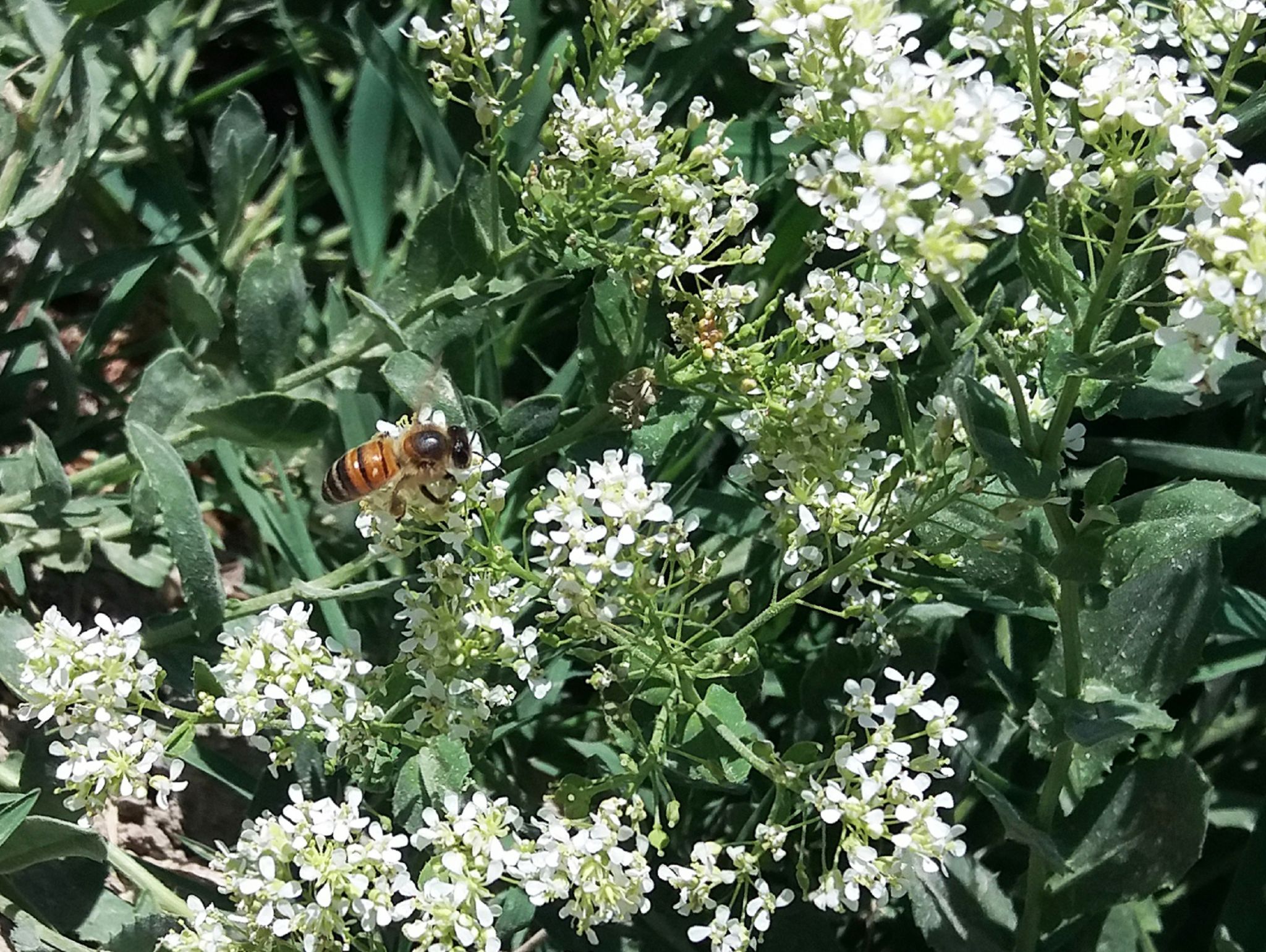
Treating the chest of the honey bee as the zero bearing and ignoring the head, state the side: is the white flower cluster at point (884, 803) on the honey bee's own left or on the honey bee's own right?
on the honey bee's own right

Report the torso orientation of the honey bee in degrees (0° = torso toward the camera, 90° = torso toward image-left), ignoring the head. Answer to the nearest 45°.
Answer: approximately 270°

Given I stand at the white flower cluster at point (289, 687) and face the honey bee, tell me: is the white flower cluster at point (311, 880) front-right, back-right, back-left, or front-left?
back-right
